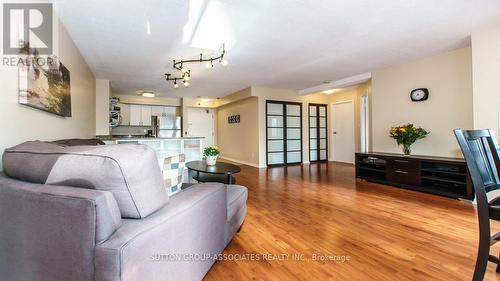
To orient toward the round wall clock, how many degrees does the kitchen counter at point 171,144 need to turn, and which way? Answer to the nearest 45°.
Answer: approximately 45° to its left

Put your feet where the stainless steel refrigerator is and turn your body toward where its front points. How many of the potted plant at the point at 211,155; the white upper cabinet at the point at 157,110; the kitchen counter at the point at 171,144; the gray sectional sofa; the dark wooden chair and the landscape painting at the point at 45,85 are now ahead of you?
5

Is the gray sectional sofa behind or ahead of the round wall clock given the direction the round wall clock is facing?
ahead

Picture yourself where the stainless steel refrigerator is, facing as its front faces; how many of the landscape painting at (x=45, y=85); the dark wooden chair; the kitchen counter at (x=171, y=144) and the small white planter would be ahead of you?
4

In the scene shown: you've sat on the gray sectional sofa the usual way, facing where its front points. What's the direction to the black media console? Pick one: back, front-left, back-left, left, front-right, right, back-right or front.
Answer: front-right

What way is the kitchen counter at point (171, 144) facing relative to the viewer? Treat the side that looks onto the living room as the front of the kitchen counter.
toward the camera

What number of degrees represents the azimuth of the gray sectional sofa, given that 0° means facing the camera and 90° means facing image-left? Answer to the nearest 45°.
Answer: approximately 225°

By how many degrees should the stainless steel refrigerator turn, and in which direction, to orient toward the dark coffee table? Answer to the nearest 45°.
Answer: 0° — it already faces it

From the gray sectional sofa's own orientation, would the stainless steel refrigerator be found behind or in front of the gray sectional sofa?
in front

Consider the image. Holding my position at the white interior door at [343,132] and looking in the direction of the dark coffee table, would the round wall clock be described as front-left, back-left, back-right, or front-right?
front-left

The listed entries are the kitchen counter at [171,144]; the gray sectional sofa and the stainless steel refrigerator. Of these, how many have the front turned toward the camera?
2

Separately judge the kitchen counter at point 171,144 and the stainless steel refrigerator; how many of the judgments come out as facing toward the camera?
2

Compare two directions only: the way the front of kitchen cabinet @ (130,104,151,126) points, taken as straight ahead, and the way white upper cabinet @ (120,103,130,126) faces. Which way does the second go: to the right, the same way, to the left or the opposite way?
the same way

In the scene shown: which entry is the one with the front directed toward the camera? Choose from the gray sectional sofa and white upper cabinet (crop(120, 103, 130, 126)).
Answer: the white upper cabinet

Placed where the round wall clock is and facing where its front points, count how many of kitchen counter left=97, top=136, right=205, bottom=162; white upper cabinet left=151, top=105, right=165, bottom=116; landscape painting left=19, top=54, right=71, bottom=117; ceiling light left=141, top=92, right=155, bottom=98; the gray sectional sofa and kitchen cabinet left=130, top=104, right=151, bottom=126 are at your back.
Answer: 0

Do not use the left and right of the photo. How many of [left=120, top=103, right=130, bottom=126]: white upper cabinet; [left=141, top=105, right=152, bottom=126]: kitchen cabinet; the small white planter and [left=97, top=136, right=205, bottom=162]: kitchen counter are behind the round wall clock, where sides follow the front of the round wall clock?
0

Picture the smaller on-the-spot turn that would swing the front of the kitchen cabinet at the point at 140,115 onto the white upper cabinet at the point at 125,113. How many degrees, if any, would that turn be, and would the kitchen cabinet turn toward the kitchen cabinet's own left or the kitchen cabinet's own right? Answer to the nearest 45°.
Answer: approximately 90° to the kitchen cabinet's own right

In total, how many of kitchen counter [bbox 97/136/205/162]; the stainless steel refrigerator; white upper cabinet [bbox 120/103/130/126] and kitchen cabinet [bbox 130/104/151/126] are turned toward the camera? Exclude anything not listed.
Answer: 4
